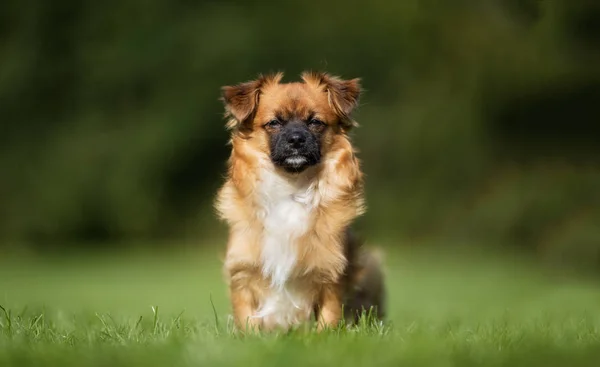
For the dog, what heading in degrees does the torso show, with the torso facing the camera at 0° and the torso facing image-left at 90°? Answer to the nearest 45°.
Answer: approximately 0°
